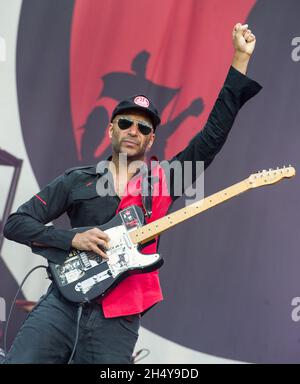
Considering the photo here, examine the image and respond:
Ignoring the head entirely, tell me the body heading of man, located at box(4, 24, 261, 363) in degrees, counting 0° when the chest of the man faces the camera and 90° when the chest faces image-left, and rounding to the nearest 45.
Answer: approximately 0°
